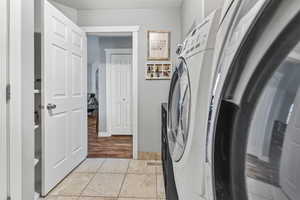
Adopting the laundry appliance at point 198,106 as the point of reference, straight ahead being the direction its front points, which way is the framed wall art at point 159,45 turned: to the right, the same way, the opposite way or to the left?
to the left

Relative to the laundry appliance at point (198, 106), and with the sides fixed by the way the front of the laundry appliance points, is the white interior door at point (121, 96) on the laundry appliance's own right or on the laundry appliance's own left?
on the laundry appliance's own right

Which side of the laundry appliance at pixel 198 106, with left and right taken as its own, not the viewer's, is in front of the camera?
left

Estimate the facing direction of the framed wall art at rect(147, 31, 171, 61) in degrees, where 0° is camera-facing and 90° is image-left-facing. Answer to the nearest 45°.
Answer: approximately 0°

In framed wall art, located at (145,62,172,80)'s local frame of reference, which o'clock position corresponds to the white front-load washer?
The white front-load washer is roughly at 12 o'clock from the framed wall art.

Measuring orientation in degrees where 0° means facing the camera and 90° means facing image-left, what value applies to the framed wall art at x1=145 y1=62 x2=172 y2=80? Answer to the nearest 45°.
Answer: approximately 0°

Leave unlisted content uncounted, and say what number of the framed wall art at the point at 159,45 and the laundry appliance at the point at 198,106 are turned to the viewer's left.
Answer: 1

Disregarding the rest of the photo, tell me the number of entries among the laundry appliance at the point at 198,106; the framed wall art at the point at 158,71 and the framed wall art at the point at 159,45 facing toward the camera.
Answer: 2
